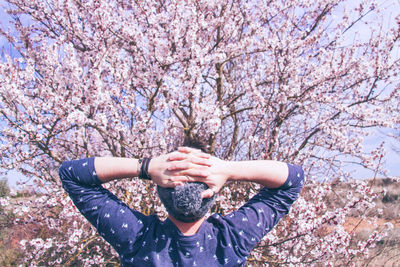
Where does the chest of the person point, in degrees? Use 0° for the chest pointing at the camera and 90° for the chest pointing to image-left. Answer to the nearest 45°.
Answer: approximately 180°

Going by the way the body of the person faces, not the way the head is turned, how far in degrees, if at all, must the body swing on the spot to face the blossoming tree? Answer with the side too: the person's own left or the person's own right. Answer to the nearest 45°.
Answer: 0° — they already face it
